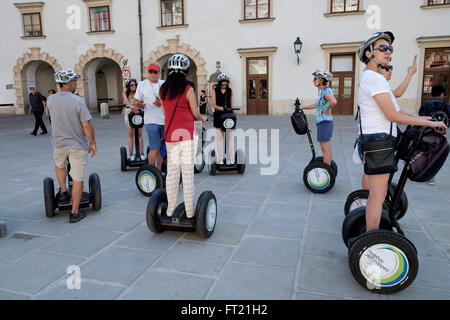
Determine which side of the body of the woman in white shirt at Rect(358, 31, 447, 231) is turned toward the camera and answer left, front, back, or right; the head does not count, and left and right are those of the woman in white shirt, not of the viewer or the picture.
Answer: right

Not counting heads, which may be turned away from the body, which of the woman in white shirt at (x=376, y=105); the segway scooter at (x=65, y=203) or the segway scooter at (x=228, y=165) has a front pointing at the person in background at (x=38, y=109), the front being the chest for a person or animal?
the segway scooter at (x=65, y=203)

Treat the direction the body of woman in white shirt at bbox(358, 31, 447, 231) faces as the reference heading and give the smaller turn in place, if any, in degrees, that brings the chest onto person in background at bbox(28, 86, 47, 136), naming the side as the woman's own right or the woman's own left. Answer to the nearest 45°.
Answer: approximately 135° to the woman's own left

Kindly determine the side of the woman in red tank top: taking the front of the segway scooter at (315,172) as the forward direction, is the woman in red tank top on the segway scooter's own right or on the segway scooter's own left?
on the segway scooter's own left

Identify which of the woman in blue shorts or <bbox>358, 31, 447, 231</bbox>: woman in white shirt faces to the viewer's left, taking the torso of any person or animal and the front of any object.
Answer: the woman in blue shorts

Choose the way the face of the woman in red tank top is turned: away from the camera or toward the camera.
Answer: away from the camera

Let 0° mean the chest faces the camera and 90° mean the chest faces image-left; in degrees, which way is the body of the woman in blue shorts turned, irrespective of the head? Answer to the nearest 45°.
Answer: approximately 90°

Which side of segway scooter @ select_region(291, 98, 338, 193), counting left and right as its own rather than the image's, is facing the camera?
left

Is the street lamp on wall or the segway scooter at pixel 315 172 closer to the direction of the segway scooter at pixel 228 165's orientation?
the segway scooter

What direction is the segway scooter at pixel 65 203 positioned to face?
away from the camera
